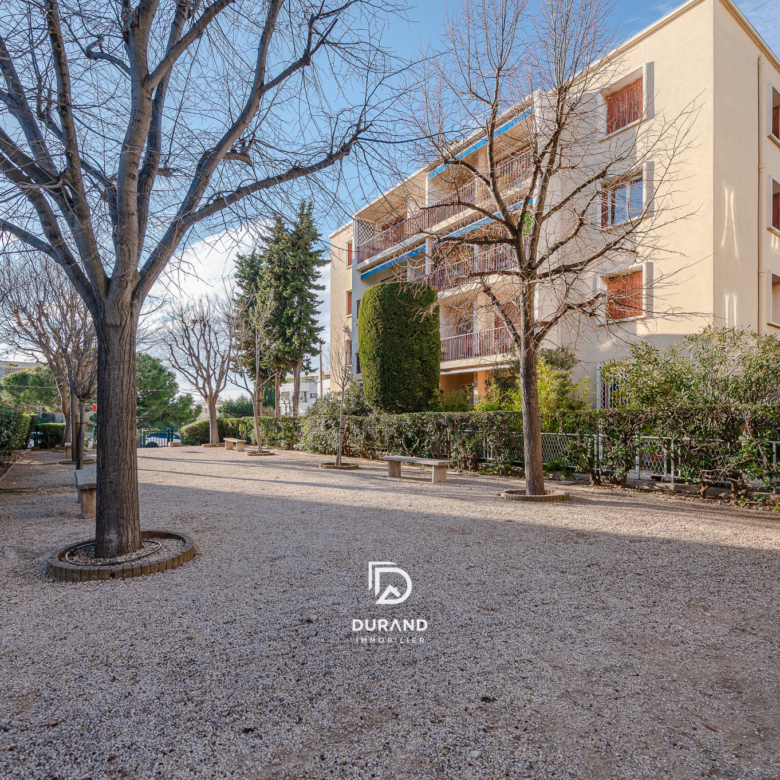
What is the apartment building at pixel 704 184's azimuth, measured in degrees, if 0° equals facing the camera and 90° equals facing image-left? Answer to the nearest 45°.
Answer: approximately 45°

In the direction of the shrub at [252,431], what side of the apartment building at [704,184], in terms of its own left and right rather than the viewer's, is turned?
right

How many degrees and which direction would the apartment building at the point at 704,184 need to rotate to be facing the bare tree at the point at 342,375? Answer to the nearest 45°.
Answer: approximately 45° to its right

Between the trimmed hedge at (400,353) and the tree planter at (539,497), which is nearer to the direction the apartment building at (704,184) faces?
the tree planter

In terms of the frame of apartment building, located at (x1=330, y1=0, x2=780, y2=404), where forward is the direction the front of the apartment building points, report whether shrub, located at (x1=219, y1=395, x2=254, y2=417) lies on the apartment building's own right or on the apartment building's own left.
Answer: on the apartment building's own right
